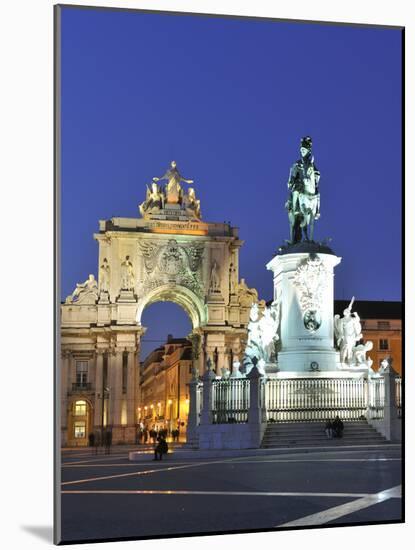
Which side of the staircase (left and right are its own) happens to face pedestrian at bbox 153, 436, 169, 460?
right

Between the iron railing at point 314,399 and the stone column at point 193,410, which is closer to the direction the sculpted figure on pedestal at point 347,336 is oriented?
the iron railing

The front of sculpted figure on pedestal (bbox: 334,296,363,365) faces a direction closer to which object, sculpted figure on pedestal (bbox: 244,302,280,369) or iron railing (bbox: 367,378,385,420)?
the iron railing

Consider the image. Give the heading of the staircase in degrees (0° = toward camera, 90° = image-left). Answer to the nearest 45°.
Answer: approximately 0°

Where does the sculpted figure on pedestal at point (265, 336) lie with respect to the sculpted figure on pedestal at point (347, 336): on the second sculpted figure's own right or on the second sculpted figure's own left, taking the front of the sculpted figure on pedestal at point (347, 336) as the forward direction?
on the second sculpted figure's own right
